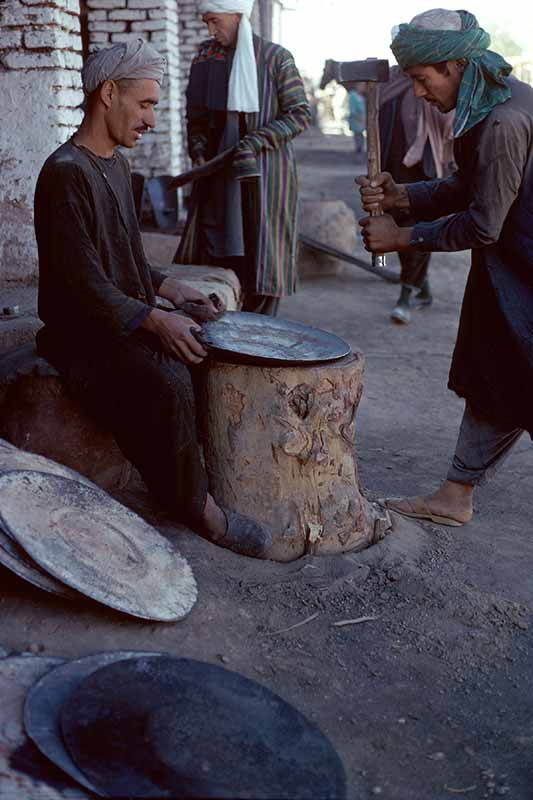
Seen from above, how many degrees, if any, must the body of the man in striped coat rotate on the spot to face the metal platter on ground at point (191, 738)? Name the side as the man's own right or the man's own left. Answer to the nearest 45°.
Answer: approximately 45° to the man's own left

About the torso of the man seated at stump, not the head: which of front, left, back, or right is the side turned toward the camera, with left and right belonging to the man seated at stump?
right

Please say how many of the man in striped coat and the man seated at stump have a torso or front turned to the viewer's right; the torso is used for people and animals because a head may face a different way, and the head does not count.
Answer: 1

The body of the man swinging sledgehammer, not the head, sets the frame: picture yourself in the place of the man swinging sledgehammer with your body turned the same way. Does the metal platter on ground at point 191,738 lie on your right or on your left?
on your left

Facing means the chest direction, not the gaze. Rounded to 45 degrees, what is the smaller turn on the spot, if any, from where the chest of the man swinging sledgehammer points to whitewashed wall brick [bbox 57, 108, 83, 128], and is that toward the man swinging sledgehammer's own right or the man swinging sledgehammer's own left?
approximately 45° to the man swinging sledgehammer's own right

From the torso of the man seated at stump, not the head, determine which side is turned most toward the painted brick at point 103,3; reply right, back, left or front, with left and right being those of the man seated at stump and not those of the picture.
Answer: left

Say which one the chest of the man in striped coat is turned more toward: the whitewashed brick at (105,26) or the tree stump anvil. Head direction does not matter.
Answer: the tree stump anvil

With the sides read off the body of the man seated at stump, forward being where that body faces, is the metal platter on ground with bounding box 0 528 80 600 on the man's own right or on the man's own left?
on the man's own right

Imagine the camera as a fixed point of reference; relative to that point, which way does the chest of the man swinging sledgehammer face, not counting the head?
to the viewer's left
